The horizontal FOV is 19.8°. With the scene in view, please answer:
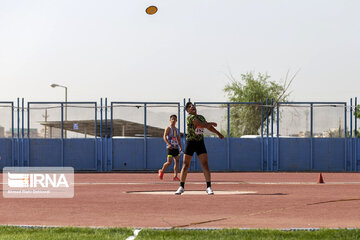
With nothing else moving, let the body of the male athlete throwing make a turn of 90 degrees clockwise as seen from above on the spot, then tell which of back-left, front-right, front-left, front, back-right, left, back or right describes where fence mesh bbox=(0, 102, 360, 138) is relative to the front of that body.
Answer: back-right

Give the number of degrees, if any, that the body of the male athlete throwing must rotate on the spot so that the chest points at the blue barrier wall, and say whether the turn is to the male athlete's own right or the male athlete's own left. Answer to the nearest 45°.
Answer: approximately 135° to the male athlete's own left

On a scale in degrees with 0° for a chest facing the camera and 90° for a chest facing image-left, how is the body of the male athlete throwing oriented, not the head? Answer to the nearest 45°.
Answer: approximately 315°

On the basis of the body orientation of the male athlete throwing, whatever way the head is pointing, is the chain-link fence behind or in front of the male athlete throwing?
behind
